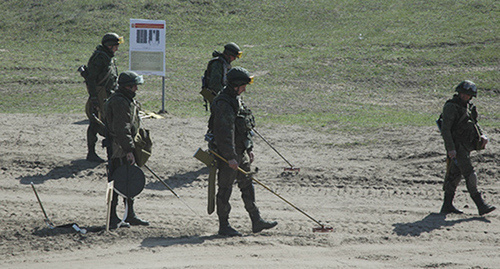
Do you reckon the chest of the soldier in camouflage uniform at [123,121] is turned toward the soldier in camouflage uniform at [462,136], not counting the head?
yes

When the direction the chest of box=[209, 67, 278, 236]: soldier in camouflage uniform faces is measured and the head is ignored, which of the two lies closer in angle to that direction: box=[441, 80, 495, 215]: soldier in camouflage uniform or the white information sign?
the soldier in camouflage uniform

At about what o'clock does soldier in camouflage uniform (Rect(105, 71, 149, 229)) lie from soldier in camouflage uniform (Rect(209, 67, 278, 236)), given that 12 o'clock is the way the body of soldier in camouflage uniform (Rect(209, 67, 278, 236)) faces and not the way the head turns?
soldier in camouflage uniform (Rect(105, 71, 149, 229)) is roughly at 6 o'clock from soldier in camouflage uniform (Rect(209, 67, 278, 236)).

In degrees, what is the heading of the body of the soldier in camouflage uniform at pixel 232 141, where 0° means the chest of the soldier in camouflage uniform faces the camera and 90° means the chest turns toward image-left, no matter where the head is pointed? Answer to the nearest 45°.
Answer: approximately 270°

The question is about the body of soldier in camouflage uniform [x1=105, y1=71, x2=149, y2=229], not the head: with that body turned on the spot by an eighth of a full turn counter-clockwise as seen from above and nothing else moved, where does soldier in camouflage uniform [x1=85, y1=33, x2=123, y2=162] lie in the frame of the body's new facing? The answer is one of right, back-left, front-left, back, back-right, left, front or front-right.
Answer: front-left

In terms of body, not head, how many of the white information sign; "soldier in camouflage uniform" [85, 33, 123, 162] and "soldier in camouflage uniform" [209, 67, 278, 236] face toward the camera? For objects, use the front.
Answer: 1

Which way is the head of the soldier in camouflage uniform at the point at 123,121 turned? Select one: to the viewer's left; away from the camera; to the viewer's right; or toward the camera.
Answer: to the viewer's right

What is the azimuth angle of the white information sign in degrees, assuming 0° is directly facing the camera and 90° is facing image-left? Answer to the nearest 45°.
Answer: approximately 0°

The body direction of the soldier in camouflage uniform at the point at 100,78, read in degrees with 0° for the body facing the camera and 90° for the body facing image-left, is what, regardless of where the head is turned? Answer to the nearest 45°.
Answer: approximately 270°

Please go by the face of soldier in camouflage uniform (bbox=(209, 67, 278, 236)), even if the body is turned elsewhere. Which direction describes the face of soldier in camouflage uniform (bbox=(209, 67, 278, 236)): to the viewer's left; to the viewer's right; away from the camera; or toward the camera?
to the viewer's right

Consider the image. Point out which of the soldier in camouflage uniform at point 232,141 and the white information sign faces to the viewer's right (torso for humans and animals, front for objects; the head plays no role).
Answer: the soldier in camouflage uniform

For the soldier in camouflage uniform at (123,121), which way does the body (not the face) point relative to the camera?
to the viewer's right

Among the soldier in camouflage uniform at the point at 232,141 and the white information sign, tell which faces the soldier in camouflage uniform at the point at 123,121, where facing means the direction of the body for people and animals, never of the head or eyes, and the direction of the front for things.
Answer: the white information sign

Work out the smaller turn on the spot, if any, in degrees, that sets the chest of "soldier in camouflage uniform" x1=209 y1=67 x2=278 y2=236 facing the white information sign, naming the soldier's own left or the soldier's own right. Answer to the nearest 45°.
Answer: approximately 90° to the soldier's own left

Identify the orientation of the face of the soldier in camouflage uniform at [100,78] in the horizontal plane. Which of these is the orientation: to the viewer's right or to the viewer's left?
to the viewer's right
